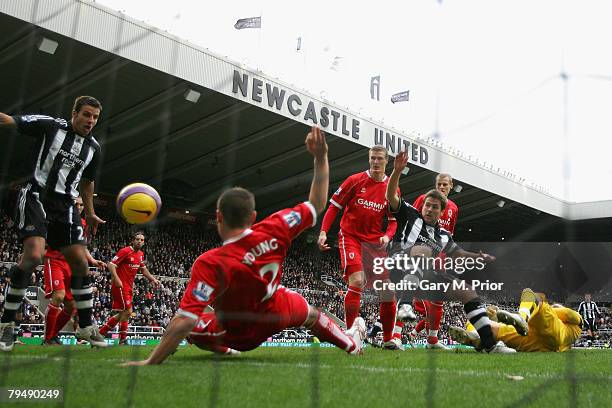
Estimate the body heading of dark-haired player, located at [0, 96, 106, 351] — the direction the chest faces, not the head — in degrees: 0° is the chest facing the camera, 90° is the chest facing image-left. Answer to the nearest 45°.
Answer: approximately 315°

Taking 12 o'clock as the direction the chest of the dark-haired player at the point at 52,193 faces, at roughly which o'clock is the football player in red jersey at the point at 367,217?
The football player in red jersey is roughly at 10 o'clock from the dark-haired player.

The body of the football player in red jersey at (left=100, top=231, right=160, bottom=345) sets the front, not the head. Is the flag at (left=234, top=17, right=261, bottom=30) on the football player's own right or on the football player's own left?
on the football player's own left
